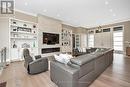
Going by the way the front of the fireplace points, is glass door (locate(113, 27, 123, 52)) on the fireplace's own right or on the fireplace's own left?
on the fireplace's own left

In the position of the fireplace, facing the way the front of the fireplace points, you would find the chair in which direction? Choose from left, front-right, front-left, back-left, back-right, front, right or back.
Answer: front-right

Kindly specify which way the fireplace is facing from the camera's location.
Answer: facing the viewer and to the right of the viewer

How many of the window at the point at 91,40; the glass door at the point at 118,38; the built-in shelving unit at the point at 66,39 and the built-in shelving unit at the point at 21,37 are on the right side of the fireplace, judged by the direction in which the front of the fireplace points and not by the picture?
1

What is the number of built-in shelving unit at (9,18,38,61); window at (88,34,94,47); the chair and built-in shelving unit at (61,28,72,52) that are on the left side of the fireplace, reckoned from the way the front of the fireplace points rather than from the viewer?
2

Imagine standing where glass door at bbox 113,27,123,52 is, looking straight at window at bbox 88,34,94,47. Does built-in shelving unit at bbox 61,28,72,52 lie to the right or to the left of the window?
left

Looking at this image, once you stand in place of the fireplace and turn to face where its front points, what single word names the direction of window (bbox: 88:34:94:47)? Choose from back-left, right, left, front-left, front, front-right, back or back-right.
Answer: left

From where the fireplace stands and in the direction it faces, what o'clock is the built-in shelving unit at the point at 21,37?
The built-in shelving unit is roughly at 3 o'clock from the fireplace.

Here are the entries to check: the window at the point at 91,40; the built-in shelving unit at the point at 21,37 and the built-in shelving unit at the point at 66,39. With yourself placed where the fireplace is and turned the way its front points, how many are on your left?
2

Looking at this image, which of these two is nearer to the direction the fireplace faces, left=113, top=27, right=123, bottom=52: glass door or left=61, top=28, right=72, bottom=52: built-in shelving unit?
the glass door

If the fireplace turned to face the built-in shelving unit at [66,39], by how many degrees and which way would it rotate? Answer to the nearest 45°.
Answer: approximately 90° to its left
